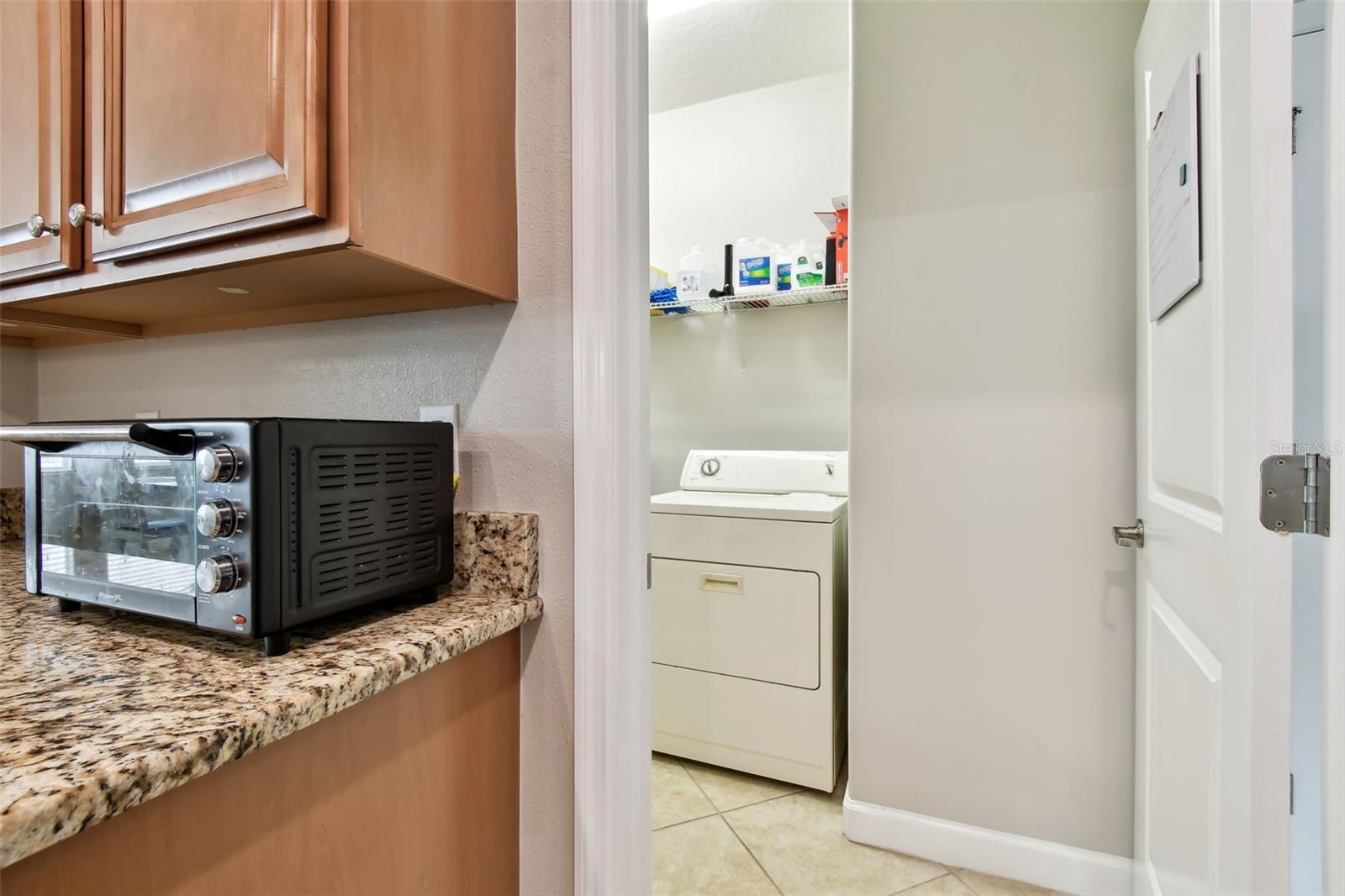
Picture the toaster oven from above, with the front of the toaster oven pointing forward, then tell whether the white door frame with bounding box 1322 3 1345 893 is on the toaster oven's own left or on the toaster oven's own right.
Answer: on the toaster oven's own left

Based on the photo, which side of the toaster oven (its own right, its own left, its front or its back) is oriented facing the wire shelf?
back

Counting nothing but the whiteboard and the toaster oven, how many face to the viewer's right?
0

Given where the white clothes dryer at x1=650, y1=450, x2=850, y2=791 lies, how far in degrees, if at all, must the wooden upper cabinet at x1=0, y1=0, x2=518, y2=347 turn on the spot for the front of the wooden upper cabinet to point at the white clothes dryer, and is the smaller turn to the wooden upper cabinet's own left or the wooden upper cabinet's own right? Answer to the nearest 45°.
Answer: approximately 180°

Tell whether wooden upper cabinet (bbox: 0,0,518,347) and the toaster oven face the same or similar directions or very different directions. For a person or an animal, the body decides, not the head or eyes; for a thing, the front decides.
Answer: same or similar directions

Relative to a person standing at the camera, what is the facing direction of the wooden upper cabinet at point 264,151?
facing the viewer and to the left of the viewer

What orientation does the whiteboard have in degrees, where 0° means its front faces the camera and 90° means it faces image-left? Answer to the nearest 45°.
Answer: approximately 90°

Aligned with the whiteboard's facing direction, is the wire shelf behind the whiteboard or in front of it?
in front

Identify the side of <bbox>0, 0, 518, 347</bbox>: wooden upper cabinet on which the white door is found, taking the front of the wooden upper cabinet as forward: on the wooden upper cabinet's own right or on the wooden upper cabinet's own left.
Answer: on the wooden upper cabinet's own left

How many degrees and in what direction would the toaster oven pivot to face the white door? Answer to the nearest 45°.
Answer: approximately 90° to its left

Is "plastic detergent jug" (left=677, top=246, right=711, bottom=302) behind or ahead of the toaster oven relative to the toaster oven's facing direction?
behind

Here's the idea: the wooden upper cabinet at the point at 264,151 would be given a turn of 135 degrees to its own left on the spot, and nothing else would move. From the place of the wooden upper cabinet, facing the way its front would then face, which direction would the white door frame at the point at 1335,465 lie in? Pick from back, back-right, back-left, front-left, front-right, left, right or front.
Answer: front-right

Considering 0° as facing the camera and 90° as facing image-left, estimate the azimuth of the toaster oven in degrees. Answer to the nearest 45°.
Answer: approximately 45°

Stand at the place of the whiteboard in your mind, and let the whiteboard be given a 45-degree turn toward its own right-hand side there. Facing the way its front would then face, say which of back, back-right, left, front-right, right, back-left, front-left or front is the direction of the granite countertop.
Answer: left

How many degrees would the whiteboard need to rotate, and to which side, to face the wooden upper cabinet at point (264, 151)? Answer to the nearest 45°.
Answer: approximately 45° to its left

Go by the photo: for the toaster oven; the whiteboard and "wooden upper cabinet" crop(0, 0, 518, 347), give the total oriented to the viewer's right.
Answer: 0
